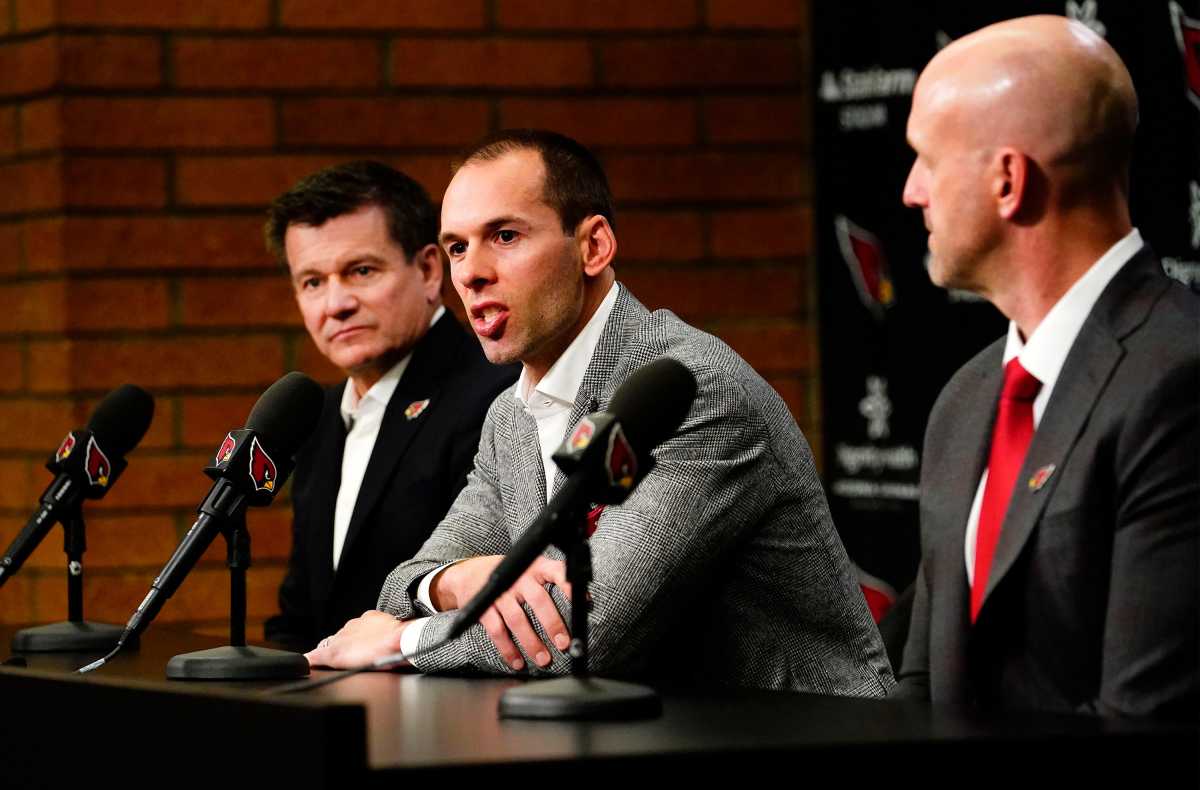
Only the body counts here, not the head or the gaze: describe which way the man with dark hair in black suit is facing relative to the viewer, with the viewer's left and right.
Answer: facing the viewer and to the left of the viewer

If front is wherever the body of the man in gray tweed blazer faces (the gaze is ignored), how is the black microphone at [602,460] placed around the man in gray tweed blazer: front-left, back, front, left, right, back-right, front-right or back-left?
front-left

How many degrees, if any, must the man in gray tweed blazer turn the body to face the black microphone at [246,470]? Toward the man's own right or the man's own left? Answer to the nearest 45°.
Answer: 0° — they already face it

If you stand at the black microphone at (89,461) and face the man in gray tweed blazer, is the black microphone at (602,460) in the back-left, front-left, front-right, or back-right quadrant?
front-right

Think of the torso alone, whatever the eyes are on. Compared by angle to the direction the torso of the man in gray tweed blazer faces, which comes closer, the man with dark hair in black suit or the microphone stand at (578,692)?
the microphone stand

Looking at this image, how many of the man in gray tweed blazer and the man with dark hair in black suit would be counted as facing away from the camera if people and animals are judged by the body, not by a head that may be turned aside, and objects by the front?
0

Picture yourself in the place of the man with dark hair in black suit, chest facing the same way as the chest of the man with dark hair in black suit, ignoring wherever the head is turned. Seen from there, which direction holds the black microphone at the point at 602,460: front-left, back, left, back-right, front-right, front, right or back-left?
front-left

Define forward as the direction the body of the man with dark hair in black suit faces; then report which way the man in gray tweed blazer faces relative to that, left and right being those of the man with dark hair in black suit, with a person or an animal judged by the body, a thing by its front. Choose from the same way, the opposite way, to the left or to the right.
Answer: the same way

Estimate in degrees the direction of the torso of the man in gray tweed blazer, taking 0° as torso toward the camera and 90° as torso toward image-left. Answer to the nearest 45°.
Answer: approximately 45°

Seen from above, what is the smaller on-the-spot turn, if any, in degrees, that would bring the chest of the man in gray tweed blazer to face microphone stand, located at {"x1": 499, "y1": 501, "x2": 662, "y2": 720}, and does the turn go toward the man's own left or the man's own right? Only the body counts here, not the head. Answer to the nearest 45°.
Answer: approximately 45° to the man's own left

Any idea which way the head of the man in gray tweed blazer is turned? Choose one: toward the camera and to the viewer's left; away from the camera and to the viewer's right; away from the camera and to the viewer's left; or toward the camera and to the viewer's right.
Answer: toward the camera and to the viewer's left
